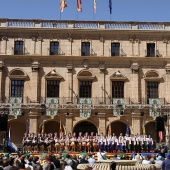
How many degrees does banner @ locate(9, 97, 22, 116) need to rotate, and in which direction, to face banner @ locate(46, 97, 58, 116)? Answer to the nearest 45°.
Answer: approximately 90° to its left

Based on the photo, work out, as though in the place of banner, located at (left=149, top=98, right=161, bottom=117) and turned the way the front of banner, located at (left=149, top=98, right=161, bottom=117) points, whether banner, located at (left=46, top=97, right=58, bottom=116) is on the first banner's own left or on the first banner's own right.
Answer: on the first banner's own right

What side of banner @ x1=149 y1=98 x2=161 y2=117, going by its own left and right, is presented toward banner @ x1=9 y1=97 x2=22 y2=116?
right

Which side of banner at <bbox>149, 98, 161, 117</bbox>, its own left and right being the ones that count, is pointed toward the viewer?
front

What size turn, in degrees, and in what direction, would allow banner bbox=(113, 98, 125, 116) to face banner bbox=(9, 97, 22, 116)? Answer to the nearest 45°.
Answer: approximately 90° to its right

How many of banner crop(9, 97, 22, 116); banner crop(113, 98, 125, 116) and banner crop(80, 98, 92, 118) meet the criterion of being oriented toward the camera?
3

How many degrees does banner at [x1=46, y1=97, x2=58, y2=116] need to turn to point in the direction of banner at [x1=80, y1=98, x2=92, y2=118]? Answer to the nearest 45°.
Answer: approximately 90° to its left

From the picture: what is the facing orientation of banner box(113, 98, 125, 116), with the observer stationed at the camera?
facing the viewer

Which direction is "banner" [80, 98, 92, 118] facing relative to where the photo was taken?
toward the camera

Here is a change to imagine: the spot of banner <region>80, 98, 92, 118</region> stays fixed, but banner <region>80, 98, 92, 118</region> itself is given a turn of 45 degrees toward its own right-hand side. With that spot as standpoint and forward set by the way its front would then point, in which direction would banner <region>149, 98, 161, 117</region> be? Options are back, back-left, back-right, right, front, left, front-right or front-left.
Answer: back-left
